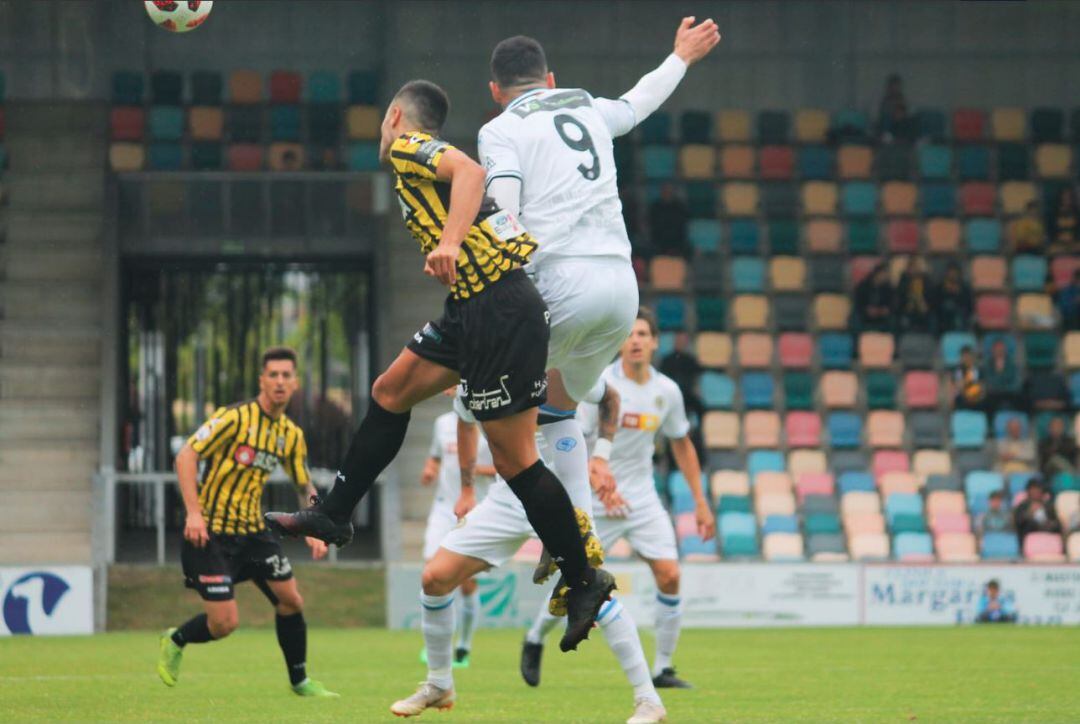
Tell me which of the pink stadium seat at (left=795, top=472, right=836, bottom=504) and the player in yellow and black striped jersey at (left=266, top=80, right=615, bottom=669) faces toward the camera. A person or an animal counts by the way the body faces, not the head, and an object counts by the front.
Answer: the pink stadium seat

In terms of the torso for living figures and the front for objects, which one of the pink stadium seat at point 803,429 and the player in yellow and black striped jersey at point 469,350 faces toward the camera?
the pink stadium seat

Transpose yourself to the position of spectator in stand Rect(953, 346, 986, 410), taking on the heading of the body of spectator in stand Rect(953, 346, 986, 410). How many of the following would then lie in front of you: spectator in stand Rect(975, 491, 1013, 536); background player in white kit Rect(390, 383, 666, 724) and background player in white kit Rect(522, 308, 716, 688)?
3

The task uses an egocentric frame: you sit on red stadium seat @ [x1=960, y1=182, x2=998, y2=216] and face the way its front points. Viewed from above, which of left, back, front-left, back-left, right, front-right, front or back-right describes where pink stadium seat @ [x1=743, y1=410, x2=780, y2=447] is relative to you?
front-right

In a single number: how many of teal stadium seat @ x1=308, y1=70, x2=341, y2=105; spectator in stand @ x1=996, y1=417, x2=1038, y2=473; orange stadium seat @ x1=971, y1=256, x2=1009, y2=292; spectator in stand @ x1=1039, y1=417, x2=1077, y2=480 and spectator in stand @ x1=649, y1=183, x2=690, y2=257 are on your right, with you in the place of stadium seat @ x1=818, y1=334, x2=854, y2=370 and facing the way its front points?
2

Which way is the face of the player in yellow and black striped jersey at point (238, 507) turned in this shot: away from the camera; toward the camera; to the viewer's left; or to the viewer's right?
toward the camera

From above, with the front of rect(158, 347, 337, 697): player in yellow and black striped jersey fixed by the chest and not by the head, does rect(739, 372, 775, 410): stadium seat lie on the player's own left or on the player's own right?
on the player's own left

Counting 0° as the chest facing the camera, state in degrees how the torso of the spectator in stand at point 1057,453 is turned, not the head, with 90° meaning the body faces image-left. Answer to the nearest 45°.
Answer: approximately 0°

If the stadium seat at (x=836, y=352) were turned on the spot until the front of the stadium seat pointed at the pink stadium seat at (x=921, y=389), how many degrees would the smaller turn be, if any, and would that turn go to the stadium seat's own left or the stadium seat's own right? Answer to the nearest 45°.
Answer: approximately 90° to the stadium seat's own left

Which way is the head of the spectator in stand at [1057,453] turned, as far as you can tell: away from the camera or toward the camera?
toward the camera

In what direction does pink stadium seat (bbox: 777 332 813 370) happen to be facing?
toward the camera

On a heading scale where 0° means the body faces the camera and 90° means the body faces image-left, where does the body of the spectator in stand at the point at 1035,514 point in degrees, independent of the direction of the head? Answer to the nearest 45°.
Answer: approximately 0°

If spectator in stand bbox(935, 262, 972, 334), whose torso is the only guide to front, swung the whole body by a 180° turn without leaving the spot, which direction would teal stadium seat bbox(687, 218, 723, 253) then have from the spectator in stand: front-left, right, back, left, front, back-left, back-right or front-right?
left

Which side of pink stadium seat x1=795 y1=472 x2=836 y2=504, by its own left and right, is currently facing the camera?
front

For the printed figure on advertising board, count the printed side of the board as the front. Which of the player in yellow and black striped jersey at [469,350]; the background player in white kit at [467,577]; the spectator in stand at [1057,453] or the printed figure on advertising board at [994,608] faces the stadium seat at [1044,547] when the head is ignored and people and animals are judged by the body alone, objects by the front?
the spectator in stand at [1057,453]

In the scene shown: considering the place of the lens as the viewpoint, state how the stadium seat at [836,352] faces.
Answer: facing the viewer

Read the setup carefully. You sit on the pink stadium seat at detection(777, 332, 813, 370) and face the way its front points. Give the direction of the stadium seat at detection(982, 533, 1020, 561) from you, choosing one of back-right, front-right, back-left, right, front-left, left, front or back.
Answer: front-left

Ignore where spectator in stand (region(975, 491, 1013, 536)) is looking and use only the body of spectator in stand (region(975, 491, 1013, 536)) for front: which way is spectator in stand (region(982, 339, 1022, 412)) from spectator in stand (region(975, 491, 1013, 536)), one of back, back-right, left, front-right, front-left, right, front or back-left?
back
